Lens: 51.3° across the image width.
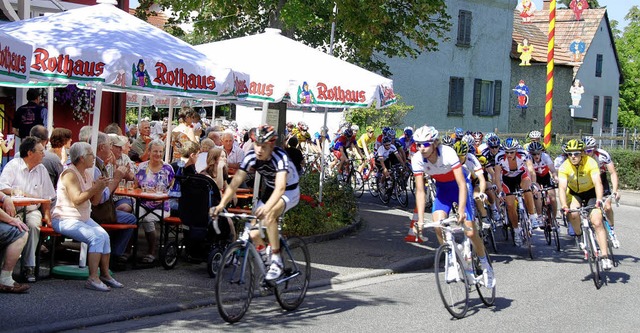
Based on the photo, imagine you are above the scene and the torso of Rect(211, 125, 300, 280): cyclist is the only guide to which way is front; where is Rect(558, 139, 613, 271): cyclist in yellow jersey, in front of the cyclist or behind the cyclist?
behind

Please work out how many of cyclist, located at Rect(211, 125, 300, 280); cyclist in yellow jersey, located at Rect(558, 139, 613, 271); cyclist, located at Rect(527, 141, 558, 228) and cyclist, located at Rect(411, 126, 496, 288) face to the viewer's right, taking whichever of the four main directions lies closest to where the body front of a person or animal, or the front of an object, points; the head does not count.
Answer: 0

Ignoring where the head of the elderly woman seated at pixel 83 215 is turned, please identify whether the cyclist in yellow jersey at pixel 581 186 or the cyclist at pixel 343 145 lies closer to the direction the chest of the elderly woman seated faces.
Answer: the cyclist in yellow jersey

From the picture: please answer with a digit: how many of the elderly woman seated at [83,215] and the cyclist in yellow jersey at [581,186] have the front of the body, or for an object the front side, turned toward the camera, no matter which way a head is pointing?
1

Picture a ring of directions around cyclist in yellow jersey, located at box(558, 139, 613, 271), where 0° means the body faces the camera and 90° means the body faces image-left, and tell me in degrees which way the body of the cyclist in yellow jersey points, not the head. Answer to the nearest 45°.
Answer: approximately 0°

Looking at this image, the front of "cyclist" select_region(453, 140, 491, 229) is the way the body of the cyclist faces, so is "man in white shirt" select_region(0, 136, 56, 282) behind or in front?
in front

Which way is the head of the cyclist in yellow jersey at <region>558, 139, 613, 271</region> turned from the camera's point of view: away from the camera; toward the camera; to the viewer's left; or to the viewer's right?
toward the camera

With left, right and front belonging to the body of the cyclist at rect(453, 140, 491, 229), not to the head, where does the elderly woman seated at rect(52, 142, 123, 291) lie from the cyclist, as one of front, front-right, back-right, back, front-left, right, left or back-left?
front

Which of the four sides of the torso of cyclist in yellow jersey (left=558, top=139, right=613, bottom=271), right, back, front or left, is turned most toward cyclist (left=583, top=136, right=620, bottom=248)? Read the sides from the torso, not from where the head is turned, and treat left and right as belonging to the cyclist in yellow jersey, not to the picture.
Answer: back

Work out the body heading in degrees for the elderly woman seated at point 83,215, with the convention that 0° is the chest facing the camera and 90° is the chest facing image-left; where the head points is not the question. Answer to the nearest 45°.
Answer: approximately 270°

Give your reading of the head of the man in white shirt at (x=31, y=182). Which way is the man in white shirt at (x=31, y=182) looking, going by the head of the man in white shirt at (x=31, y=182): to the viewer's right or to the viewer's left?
to the viewer's right

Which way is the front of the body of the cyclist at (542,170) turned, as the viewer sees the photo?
toward the camera

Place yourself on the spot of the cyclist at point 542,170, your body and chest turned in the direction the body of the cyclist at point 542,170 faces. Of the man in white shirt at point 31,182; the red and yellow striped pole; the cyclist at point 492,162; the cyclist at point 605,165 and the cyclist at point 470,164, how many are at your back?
1

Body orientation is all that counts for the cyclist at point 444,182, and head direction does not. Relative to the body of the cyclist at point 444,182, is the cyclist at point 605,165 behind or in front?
behind

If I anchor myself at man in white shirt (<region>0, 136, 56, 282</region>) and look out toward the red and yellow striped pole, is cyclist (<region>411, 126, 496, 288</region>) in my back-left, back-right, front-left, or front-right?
front-right

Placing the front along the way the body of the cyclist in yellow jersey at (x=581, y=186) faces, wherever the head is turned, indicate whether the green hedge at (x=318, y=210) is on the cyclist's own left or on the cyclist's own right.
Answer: on the cyclist's own right

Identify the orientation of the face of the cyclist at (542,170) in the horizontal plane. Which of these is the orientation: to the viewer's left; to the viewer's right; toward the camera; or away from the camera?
toward the camera
